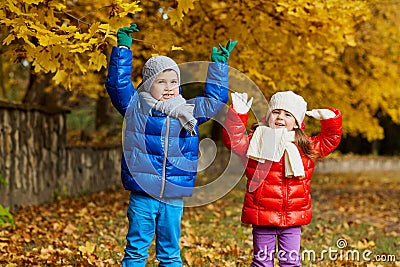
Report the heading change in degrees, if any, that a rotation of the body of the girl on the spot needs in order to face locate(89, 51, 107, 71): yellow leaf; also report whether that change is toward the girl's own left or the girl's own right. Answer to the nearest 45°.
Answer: approximately 90° to the girl's own right

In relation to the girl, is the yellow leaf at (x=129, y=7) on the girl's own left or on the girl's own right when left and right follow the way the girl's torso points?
on the girl's own right

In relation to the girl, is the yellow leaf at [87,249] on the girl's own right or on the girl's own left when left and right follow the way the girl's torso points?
on the girl's own right

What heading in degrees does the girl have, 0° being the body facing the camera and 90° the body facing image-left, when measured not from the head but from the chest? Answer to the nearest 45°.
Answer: approximately 0°
